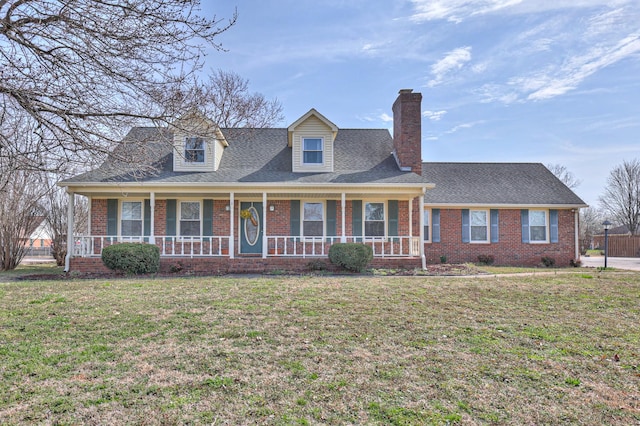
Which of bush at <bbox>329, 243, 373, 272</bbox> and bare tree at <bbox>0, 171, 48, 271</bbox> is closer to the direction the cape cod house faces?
the bush

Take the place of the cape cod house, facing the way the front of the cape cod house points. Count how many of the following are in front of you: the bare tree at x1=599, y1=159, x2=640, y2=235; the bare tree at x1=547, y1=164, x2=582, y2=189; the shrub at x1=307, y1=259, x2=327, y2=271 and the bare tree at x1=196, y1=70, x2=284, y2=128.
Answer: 1

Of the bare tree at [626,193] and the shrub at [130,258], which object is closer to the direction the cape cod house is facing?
the shrub

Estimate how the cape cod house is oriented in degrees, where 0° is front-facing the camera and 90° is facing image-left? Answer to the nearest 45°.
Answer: approximately 0°

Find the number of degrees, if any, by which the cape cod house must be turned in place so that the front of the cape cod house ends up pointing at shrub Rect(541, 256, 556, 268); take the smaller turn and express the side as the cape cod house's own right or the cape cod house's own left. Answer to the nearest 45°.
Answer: approximately 90° to the cape cod house's own left

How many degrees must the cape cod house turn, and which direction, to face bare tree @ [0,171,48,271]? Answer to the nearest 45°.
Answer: approximately 90° to its right

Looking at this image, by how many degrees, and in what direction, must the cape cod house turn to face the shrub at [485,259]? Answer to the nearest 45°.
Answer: approximately 90° to its left

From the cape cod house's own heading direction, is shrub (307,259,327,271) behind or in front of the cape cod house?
in front
